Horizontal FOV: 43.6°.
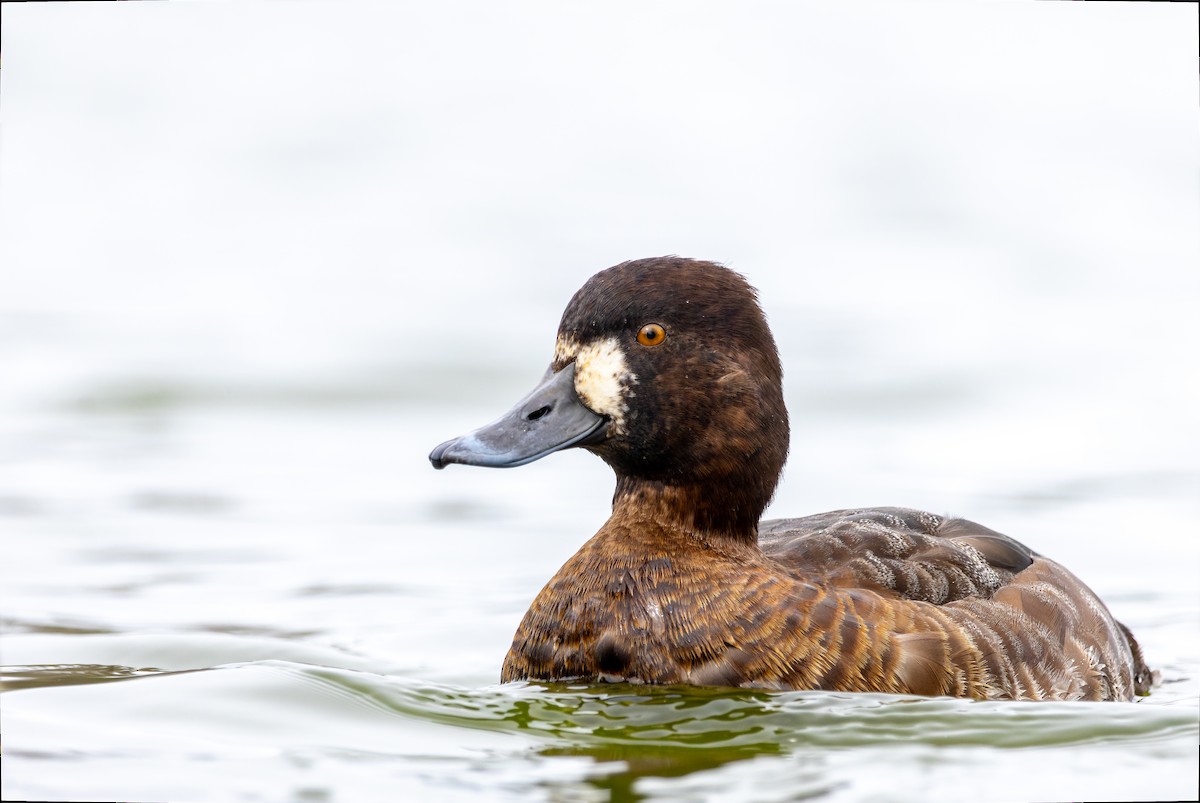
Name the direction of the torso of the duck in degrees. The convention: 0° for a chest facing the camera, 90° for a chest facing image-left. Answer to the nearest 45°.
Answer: approximately 45°
